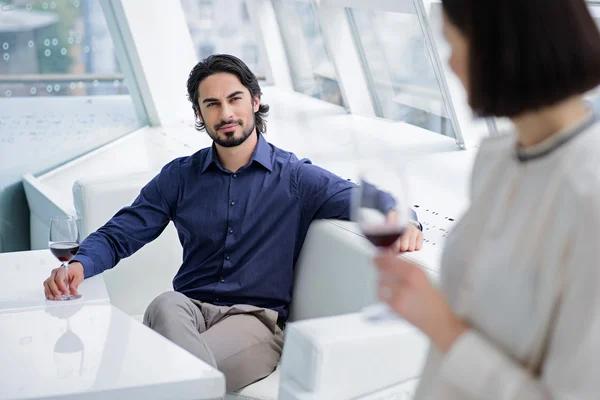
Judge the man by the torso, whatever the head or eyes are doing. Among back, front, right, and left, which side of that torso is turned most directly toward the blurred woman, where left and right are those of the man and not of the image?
front

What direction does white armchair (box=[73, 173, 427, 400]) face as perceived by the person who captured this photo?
facing the viewer and to the left of the viewer

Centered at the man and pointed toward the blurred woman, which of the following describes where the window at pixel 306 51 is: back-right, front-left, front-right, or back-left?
back-left

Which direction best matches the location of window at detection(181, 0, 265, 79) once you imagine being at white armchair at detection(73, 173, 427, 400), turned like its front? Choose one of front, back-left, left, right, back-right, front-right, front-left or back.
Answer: back-right

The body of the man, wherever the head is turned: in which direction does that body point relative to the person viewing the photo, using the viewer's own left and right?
facing the viewer

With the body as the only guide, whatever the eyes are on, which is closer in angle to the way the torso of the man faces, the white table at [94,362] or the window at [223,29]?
the white table

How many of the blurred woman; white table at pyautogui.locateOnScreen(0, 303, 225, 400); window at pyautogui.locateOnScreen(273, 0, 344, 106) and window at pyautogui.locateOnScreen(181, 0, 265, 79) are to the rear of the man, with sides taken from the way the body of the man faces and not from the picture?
2

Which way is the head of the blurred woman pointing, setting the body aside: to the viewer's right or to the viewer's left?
to the viewer's left

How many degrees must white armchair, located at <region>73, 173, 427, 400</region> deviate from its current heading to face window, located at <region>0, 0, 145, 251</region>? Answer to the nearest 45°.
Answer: approximately 135° to its right

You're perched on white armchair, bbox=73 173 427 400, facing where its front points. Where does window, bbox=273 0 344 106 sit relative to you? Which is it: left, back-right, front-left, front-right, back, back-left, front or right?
back-right

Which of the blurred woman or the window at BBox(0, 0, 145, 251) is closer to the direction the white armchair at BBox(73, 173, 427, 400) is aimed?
the blurred woman

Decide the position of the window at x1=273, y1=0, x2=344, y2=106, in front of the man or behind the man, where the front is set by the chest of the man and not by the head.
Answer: behind
